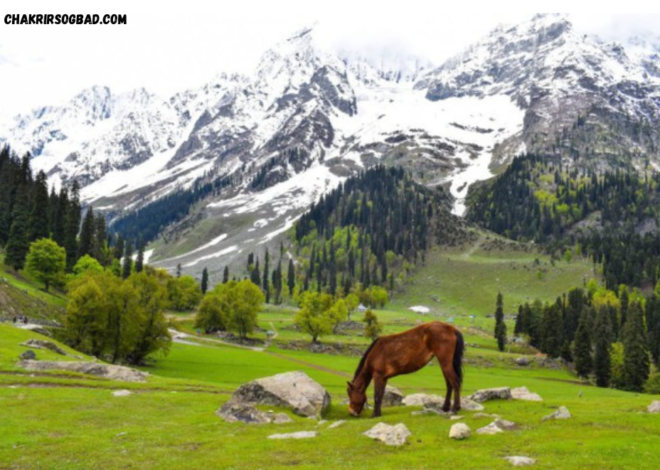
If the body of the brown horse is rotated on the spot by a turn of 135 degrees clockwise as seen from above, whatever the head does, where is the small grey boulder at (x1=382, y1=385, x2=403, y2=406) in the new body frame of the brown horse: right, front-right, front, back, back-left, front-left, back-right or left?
front-left

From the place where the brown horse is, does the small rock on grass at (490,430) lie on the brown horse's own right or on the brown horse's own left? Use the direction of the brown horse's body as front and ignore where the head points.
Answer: on the brown horse's own left

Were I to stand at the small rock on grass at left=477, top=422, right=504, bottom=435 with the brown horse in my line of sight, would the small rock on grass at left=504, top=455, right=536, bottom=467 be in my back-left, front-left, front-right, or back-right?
back-left

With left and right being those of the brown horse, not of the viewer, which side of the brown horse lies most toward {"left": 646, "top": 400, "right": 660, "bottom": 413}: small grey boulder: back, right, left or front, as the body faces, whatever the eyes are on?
back

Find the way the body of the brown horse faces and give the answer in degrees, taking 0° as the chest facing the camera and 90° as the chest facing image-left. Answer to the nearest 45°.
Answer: approximately 90°

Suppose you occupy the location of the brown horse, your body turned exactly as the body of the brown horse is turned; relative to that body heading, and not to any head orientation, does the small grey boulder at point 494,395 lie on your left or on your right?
on your right

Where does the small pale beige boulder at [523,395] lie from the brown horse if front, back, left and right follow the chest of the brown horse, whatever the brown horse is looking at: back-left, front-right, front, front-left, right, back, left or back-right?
back-right

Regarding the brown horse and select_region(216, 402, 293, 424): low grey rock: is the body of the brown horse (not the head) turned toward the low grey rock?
yes

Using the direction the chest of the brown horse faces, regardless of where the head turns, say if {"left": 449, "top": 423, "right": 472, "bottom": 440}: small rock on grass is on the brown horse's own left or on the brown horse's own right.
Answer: on the brown horse's own left

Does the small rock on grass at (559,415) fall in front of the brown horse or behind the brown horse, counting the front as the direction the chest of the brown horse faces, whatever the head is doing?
behind

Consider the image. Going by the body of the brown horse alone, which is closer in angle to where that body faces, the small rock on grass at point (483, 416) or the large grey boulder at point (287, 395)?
the large grey boulder

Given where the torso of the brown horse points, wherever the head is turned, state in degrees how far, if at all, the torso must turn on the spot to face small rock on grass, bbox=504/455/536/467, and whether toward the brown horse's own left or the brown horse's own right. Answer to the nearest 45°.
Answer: approximately 90° to the brown horse's own left
